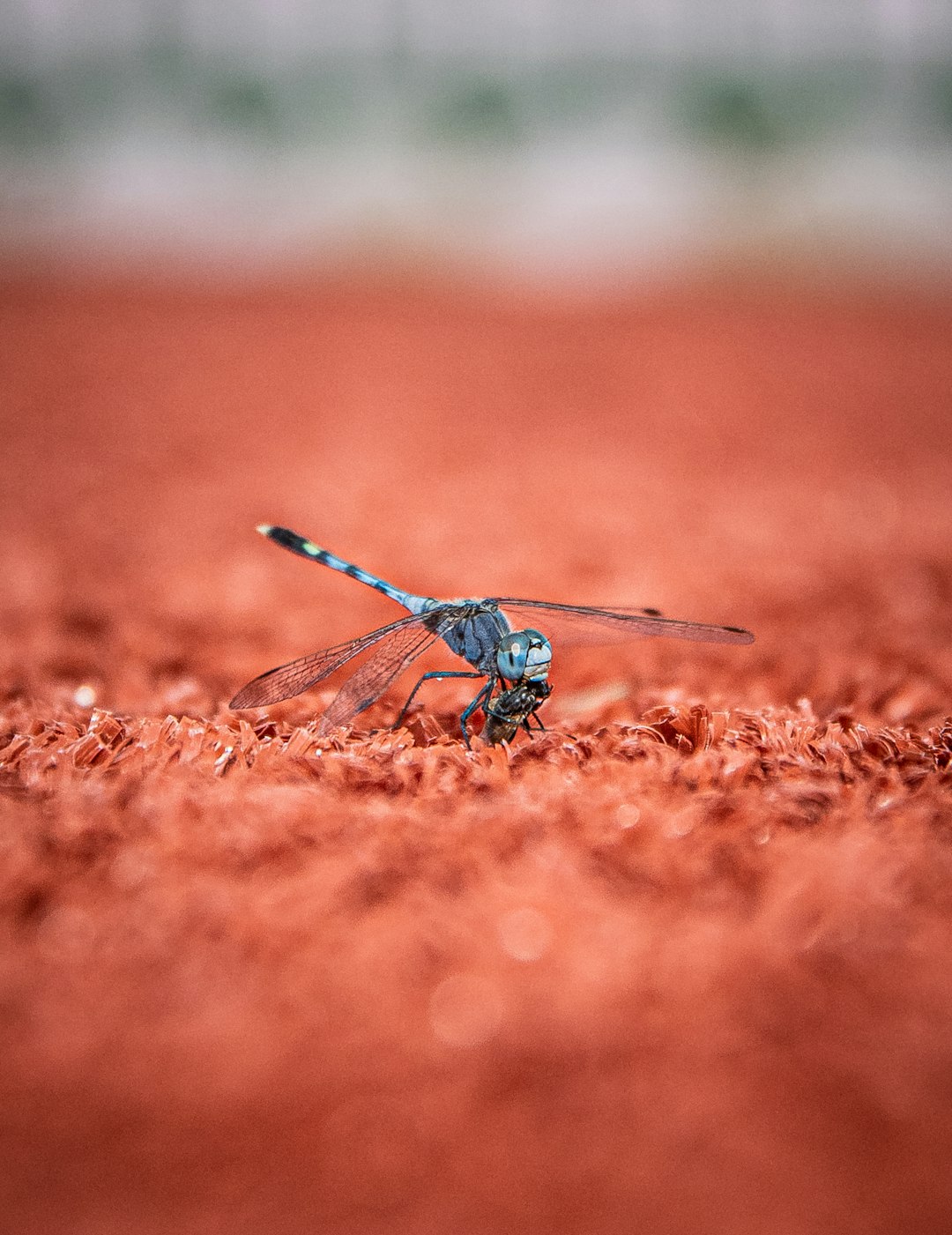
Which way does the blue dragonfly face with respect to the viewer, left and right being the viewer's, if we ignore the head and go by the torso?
facing the viewer and to the right of the viewer
